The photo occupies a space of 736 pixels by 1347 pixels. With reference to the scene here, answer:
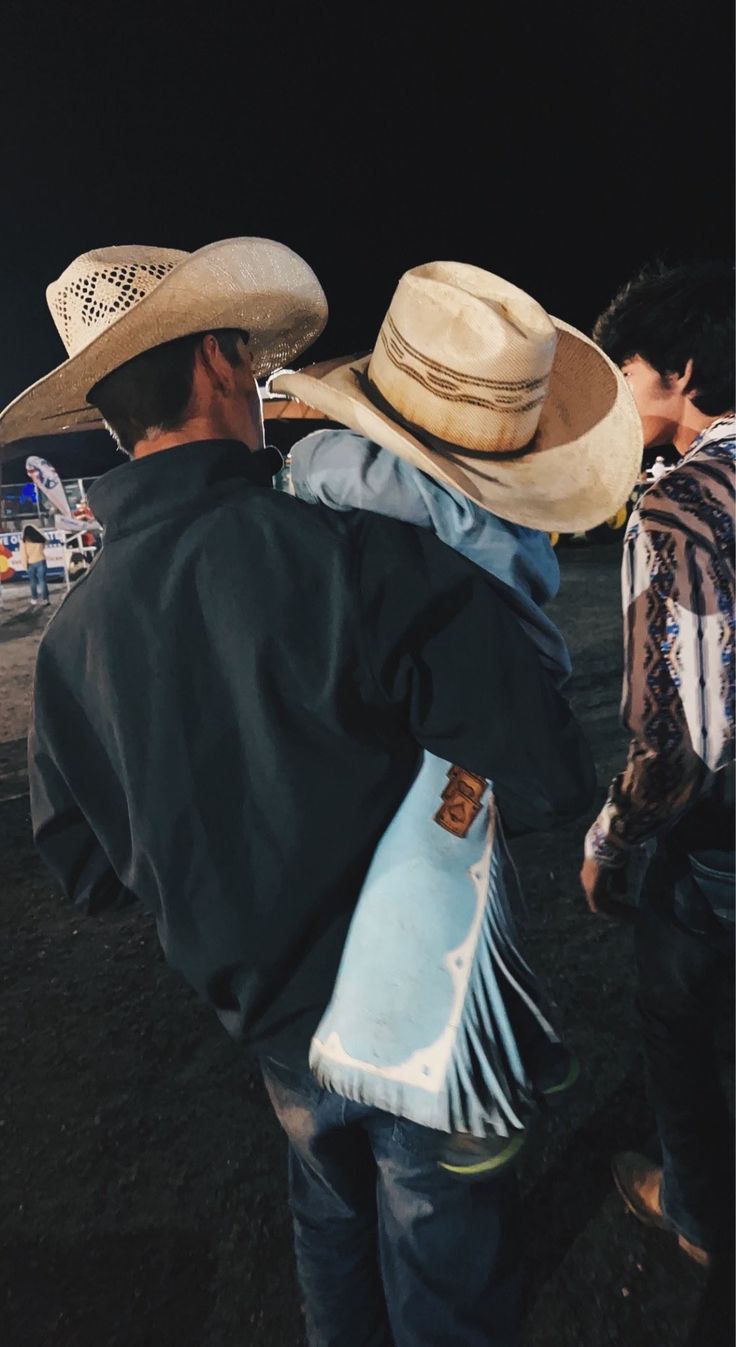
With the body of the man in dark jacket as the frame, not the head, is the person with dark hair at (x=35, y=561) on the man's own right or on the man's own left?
on the man's own left

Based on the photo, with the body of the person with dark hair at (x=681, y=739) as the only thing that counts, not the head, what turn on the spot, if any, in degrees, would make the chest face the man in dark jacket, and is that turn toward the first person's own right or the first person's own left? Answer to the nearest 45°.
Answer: approximately 90° to the first person's own left

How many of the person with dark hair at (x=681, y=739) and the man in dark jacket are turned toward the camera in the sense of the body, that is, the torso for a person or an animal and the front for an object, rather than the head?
0

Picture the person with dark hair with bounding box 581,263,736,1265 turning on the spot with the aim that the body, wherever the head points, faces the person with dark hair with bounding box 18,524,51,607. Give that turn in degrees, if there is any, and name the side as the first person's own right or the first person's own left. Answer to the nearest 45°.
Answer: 0° — they already face them

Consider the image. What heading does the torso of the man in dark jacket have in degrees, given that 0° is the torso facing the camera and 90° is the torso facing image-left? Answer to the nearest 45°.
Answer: approximately 225°

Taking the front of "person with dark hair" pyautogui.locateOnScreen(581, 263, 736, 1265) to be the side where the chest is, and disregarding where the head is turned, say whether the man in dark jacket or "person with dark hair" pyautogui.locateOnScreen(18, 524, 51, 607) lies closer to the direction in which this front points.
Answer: the person with dark hair

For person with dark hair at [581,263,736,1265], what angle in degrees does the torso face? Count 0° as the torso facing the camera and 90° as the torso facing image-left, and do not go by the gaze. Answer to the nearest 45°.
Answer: approximately 135°

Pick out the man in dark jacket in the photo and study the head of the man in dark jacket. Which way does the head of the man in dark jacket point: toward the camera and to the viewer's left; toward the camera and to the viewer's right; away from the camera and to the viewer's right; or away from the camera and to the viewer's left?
away from the camera and to the viewer's right
